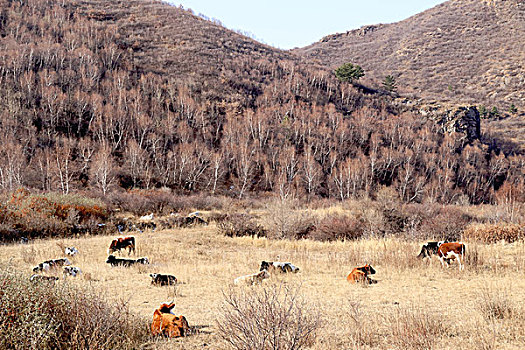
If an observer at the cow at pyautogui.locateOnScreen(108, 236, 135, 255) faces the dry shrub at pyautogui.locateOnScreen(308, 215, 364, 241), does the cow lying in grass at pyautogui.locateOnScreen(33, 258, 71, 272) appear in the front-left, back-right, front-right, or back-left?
back-right

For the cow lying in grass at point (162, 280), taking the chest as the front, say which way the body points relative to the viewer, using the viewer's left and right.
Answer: facing to the left of the viewer

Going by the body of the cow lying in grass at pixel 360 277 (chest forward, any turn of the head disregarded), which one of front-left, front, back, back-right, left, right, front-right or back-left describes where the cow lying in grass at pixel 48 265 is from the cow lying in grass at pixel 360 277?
back

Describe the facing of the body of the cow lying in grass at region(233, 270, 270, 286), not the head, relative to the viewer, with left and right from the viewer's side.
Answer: facing to the right of the viewer

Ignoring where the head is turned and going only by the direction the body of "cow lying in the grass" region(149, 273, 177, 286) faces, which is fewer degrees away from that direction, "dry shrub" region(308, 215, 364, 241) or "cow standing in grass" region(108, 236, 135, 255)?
the cow standing in grass

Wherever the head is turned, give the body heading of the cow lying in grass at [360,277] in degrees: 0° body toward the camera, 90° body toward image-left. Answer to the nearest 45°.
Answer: approximately 270°

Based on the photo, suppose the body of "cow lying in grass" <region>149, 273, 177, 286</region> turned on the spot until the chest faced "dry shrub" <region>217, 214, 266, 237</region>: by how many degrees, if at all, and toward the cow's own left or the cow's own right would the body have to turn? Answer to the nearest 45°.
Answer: approximately 90° to the cow's own right

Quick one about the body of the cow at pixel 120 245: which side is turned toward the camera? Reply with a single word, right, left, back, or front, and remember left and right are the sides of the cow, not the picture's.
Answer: left

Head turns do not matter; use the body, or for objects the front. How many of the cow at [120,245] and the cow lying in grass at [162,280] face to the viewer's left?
2
